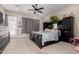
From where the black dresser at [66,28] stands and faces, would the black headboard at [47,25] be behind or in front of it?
in front

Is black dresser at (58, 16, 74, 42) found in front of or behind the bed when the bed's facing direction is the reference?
behind

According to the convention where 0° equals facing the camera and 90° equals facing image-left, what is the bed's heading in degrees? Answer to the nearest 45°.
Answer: approximately 45°

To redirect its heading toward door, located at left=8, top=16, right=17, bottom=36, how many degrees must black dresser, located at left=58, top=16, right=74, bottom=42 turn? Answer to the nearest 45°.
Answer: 0° — it already faces it

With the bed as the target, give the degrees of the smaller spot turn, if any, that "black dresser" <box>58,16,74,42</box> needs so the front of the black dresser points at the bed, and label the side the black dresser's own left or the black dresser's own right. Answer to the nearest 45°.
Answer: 0° — it already faces it

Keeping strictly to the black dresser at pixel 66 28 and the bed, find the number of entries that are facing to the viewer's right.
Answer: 0

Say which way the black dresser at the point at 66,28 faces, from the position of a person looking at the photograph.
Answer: facing the viewer and to the left of the viewer
